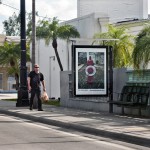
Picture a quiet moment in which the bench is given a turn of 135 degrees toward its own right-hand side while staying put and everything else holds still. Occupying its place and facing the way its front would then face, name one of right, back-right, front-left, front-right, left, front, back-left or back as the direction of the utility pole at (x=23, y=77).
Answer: front-left

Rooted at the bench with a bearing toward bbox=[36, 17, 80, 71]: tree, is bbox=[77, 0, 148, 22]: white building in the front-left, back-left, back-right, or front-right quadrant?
front-right

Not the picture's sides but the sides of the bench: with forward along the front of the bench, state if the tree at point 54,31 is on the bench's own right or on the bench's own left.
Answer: on the bench's own right

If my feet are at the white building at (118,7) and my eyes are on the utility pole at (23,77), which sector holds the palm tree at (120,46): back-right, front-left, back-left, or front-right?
front-left

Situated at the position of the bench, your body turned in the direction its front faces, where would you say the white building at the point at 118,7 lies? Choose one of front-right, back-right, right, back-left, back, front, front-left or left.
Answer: back-right

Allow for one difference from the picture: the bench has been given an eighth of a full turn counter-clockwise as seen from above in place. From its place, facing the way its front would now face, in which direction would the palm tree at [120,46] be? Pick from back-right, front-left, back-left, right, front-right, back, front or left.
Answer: back

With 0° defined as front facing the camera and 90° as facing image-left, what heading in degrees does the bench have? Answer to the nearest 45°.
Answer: approximately 45°

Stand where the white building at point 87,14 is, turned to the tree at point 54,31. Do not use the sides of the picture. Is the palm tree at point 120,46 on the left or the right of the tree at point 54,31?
left

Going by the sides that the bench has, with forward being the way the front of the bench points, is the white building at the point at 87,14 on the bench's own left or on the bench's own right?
on the bench's own right
